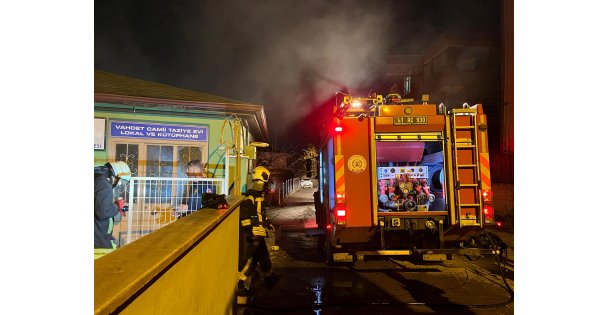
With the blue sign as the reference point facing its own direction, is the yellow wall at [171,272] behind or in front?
in front

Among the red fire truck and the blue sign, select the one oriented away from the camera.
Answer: the red fire truck

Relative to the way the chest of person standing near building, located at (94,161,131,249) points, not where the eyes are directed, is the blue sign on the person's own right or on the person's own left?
on the person's own left

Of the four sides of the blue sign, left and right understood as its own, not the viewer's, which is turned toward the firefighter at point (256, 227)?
front

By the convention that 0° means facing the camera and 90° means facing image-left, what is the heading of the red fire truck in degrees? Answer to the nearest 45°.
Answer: approximately 180°

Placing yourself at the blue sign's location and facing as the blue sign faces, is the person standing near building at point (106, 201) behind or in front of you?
in front

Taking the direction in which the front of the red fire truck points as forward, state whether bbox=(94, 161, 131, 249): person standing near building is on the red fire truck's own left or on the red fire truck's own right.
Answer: on the red fire truck's own left

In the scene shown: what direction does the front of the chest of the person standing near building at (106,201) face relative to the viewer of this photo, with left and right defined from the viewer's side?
facing to the right of the viewer

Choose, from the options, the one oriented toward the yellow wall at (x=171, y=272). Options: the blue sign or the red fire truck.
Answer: the blue sign

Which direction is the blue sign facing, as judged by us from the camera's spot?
facing the viewer
